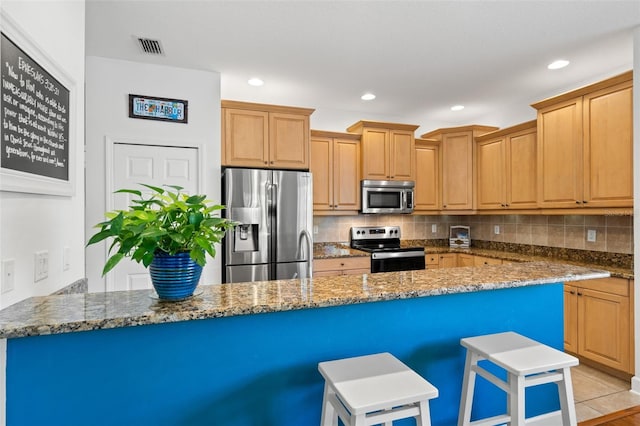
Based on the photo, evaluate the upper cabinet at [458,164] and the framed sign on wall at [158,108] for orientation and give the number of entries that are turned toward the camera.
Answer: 2

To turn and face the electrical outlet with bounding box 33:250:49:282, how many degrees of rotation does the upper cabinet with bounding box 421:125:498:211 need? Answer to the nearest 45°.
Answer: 0° — it already faces it

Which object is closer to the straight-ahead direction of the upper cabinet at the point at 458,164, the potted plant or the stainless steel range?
the potted plant

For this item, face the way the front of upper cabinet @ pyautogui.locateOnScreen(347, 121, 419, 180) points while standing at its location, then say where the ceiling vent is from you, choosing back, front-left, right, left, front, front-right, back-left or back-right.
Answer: front-right

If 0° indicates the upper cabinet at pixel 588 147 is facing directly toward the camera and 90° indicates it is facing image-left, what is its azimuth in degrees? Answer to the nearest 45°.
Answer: approximately 45°

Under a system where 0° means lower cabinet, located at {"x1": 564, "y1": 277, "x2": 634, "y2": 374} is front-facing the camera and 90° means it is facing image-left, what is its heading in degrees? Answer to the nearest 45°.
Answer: approximately 45°

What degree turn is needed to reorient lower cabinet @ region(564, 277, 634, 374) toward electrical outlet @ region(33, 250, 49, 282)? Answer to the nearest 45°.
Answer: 0° — it already faces it

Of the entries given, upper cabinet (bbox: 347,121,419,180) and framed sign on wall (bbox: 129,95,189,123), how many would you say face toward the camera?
2

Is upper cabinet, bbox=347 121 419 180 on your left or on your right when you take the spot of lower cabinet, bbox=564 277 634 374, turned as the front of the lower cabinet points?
on your right
